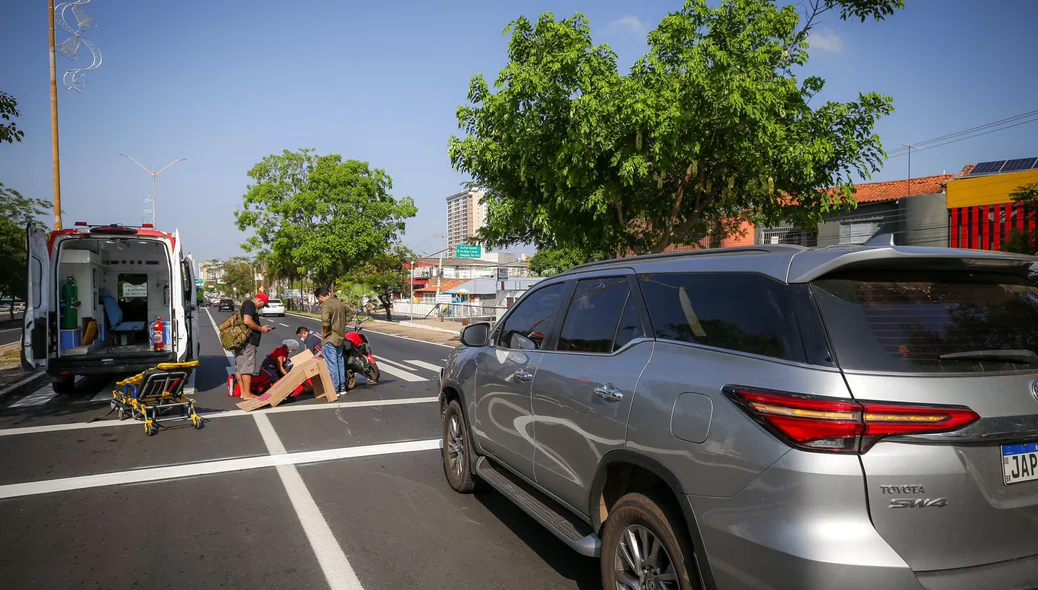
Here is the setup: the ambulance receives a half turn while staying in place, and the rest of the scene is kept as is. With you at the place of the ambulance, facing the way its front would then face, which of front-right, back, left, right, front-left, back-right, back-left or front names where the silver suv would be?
front

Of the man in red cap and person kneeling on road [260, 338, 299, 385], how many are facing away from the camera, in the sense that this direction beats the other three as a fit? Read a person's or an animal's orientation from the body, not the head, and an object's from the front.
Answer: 0

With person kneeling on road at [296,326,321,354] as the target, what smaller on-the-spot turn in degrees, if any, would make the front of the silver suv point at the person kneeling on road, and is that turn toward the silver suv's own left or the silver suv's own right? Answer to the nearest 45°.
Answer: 0° — it already faces them

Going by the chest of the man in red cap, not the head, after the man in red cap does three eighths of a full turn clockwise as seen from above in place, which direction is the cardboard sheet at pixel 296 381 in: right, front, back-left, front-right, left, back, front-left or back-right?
left

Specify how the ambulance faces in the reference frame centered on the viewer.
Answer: facing away from the viewer

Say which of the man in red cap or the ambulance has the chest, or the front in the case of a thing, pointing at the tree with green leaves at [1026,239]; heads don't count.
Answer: the man in red cap

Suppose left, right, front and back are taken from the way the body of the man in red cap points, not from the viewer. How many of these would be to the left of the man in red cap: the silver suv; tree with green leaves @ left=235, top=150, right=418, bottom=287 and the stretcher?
1

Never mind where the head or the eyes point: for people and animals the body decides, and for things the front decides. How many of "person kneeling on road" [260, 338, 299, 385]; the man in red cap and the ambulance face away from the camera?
1

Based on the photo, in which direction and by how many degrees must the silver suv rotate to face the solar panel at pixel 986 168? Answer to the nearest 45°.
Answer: approximately 45° to its right

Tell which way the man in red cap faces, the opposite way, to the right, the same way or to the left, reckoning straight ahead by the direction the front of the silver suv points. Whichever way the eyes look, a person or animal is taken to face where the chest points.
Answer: to the right

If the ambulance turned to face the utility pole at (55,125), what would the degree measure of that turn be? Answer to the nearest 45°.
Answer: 0° — it already faces it

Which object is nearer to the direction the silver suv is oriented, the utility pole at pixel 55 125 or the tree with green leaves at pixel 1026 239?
the utility pole

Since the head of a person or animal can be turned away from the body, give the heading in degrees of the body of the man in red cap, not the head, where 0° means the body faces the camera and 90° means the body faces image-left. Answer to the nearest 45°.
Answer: approximately 270°
